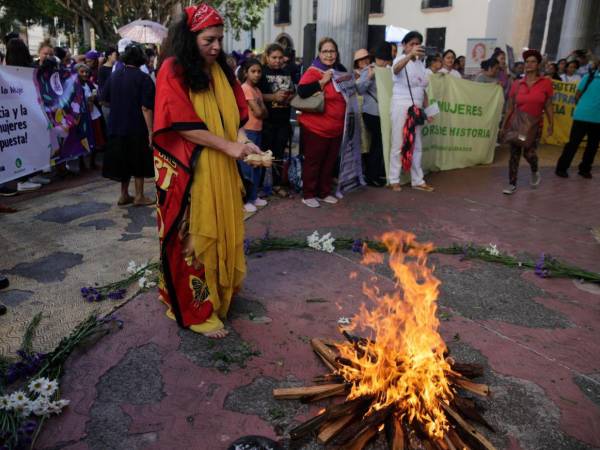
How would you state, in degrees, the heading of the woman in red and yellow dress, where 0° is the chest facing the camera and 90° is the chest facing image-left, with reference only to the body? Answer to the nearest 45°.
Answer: approximately 315°

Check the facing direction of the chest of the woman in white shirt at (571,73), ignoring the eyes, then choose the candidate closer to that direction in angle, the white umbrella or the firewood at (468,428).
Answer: the firewood

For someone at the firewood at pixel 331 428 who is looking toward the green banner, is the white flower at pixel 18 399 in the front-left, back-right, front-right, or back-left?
back-left

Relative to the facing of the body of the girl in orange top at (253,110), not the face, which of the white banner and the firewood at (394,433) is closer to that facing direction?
the firewood
